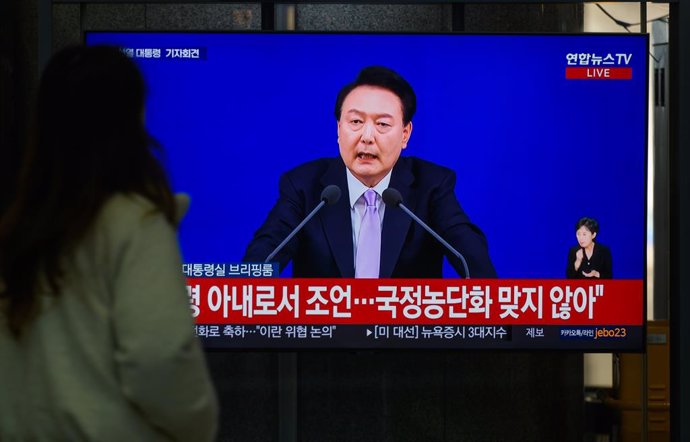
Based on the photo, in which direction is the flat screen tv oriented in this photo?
toward the camera
